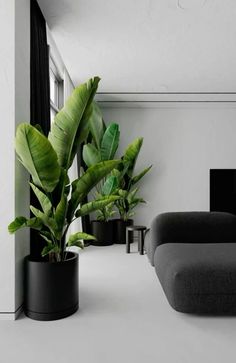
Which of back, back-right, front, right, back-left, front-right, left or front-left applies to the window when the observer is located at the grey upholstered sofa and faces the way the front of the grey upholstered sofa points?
back-right

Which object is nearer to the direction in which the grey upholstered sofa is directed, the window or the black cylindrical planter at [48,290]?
the black cylindrical planter

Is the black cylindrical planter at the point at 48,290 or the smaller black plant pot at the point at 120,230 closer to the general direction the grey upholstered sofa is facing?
the black cylindrical planter

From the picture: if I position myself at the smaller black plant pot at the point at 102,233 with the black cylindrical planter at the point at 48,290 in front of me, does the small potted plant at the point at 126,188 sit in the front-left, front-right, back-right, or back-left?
back-left

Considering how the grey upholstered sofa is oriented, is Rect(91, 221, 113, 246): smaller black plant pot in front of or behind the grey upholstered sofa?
behind
